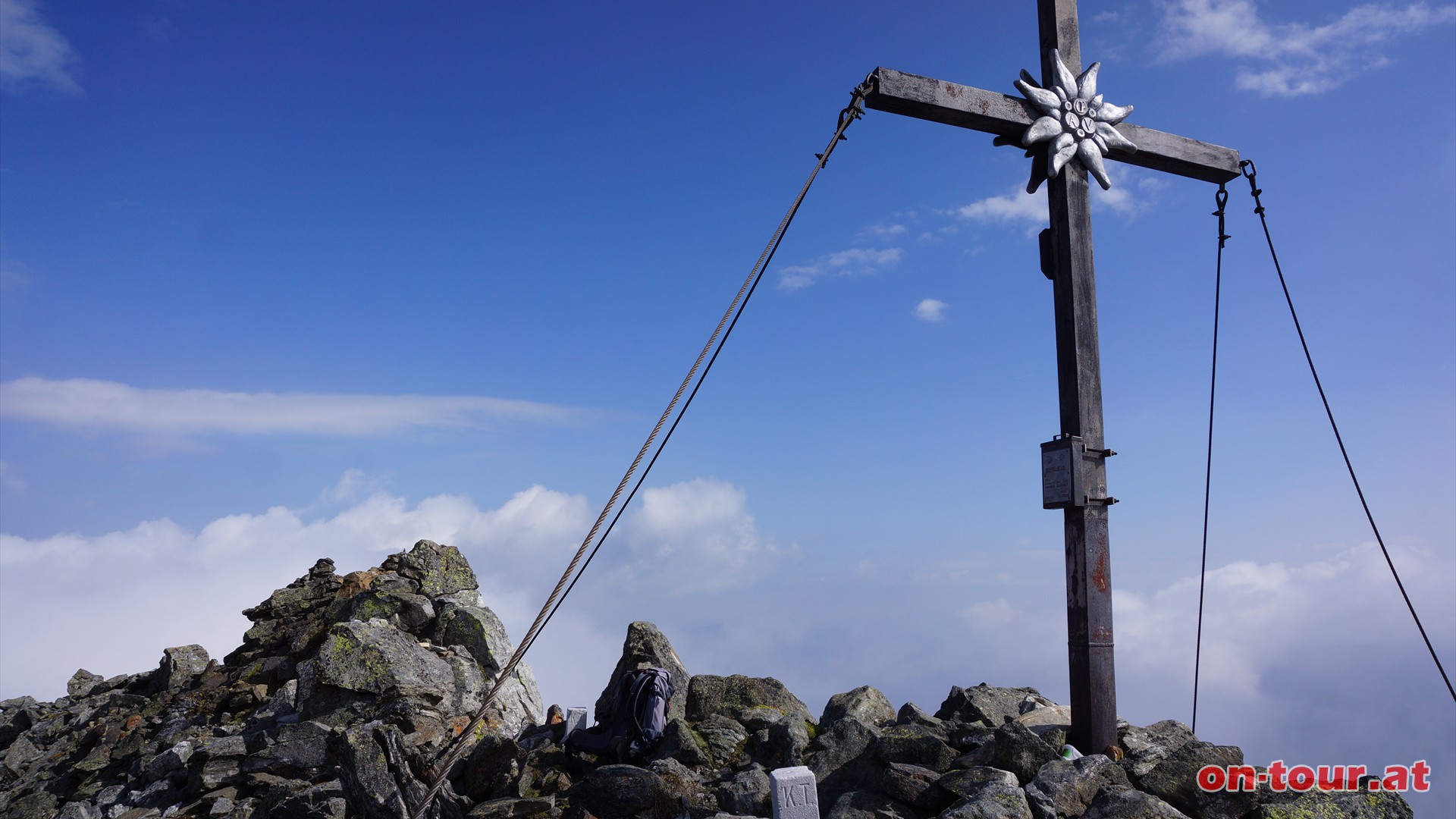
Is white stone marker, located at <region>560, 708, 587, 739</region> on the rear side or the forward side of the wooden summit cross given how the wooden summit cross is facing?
on the rear side

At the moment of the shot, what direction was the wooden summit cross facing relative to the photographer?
facing the viewer and to the right of the viewer

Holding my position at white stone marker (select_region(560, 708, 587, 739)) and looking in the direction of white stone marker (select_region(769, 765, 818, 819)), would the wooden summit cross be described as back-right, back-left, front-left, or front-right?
front-left

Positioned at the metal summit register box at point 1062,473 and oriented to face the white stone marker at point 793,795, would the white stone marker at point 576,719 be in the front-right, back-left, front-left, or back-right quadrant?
front-right

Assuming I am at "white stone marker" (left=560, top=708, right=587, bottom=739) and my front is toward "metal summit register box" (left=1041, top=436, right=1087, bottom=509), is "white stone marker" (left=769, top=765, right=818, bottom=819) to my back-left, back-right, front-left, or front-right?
front-right

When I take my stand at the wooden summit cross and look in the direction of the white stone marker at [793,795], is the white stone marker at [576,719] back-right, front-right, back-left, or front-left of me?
front-right
